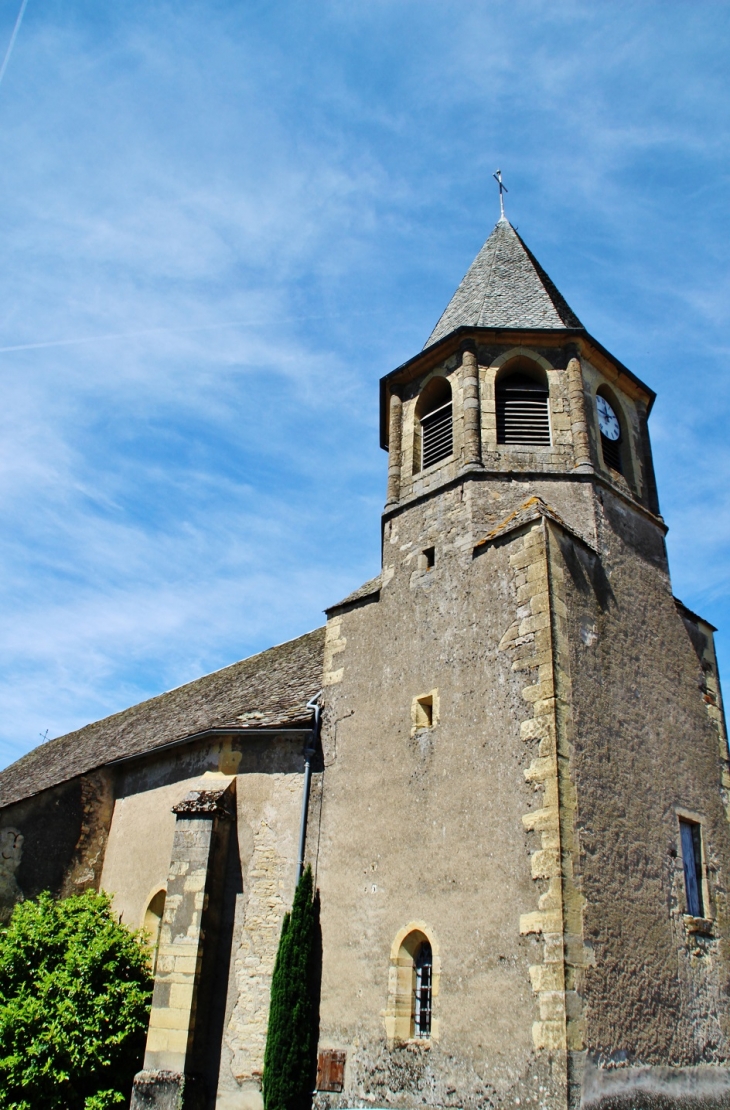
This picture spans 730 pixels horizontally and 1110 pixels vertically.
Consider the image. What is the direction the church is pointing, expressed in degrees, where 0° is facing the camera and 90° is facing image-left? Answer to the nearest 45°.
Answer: approximately 315°

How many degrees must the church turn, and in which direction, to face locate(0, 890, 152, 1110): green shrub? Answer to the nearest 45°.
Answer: approximately 135° to its right
